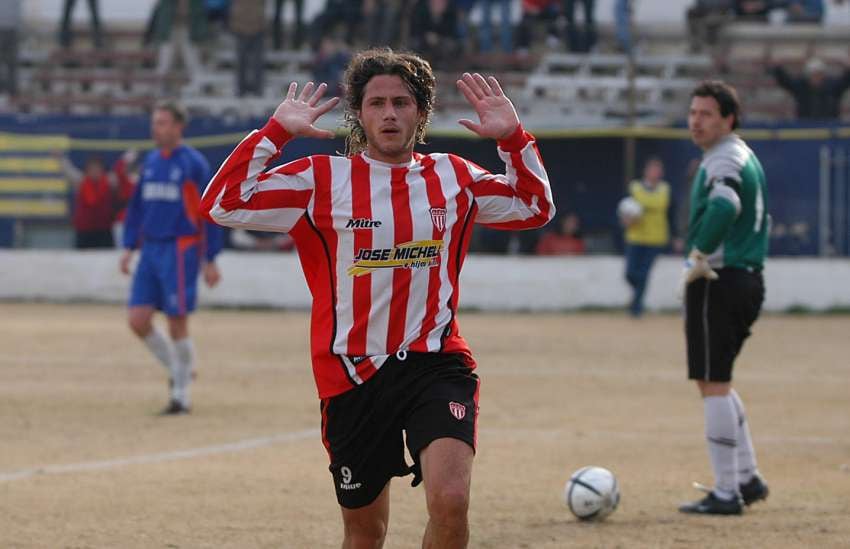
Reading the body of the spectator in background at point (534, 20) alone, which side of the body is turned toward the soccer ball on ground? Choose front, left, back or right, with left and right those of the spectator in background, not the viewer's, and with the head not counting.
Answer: front

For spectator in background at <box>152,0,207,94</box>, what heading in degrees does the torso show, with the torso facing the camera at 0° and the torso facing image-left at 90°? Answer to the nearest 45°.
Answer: approximately 0°

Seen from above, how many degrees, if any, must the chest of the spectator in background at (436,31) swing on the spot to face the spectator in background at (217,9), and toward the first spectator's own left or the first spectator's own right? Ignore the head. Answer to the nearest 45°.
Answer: approximately 90° to the first spectator's own right

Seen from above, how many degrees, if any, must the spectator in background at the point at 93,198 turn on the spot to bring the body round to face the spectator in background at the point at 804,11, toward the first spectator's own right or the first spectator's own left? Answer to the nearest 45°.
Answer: approximately 90° to the first spectator's own left

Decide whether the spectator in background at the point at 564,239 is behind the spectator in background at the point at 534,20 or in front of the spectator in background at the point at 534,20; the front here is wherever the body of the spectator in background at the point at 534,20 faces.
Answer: in front

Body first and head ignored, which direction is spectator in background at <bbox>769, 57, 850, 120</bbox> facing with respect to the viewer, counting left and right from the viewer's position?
facing the viewer

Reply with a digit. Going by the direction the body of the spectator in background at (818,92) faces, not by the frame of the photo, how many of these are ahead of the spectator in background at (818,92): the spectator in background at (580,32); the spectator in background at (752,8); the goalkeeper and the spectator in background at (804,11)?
1

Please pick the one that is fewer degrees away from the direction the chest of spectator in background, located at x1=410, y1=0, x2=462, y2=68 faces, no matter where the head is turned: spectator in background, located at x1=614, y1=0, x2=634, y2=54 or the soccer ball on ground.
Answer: the soccer ball on ground

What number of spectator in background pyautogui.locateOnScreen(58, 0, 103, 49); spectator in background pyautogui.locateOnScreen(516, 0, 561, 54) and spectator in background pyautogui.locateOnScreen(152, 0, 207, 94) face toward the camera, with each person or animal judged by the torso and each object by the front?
3

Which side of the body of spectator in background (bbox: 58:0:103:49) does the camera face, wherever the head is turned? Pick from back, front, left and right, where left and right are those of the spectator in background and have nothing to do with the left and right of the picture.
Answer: front

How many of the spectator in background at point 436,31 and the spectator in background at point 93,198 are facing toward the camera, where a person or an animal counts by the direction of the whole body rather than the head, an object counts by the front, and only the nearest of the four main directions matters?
2

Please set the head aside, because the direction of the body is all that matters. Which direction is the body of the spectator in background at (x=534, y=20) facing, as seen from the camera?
toward the camera

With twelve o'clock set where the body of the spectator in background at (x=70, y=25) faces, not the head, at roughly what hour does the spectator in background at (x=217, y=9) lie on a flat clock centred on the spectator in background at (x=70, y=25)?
the spectator in background at (x=217, y=9) is roughly at 10 o'clock from the spectator in background at (x=70, y=25).

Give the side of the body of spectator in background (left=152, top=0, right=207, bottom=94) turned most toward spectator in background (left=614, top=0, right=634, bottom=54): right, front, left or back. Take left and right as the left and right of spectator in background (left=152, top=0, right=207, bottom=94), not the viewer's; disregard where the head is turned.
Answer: left
